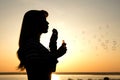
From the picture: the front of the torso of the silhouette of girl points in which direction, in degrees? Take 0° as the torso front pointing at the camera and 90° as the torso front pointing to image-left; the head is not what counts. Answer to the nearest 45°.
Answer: approximately 270°
